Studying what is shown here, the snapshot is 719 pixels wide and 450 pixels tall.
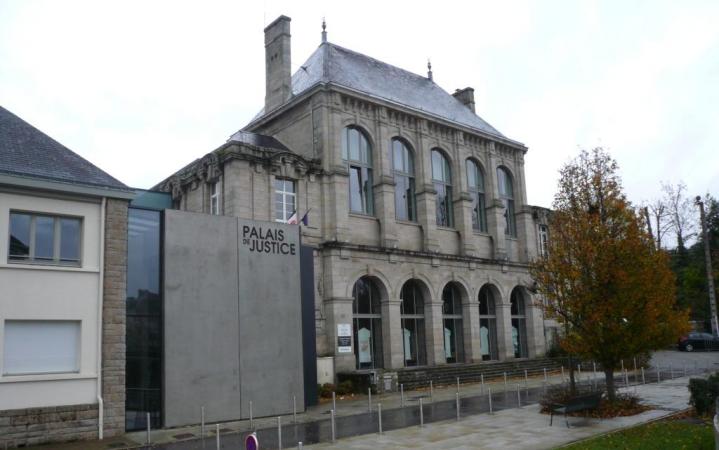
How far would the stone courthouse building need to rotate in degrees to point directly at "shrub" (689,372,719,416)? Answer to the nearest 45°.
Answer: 0° — it already faces it

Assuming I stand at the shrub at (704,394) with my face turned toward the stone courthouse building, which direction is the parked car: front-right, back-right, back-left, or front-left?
front-right

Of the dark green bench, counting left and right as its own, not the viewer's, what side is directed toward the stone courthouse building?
front

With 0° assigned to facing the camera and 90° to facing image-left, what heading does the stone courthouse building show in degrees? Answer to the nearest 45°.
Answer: approximately 315°

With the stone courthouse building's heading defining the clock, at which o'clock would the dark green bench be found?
The dark green bench is roughly at 1 o'clock from the stone courthouse building.

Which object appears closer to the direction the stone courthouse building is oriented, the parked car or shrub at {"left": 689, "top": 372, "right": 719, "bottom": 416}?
the shrub

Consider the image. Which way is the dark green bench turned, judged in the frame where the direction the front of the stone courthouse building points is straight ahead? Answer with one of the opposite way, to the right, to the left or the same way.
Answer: the opposite way

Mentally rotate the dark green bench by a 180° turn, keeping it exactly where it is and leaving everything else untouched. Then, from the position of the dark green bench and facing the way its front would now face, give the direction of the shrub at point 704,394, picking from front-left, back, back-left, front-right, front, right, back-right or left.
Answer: front-left

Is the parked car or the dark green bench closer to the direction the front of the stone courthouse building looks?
the dark green bench

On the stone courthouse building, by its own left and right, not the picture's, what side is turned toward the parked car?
left

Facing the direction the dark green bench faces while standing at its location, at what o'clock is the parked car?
The parked car is roughly at 2 o'clock from the dark green bench.

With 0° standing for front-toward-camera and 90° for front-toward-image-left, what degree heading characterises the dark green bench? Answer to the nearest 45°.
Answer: approximately 135°
